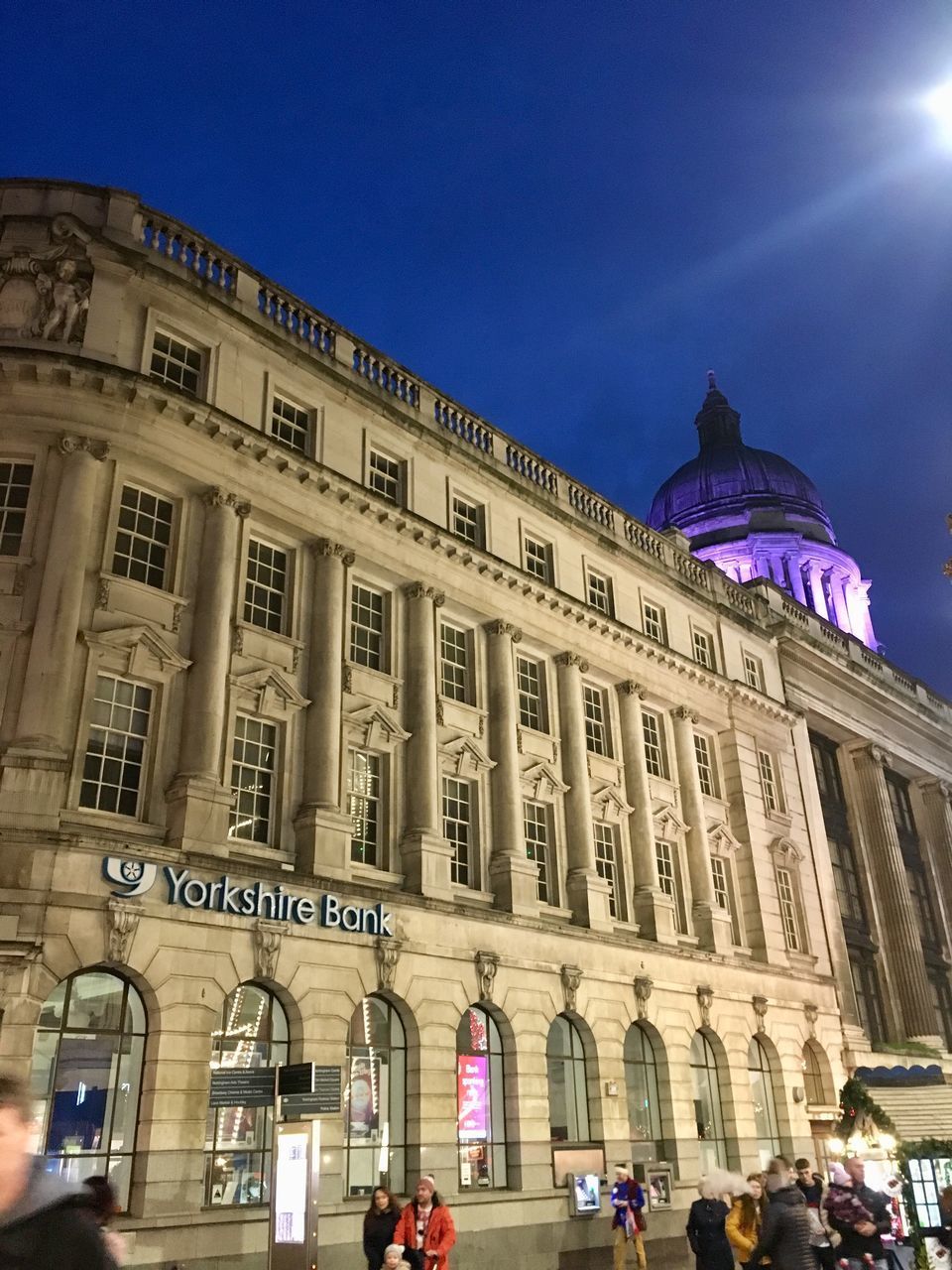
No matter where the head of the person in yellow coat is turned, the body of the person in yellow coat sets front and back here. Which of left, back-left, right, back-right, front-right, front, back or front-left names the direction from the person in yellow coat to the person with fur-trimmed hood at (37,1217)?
front-right

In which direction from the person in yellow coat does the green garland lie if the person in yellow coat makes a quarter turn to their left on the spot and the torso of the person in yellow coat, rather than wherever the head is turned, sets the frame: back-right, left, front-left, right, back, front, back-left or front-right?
front-left

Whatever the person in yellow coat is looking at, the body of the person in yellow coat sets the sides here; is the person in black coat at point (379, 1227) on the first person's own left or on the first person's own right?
on the first person's own right

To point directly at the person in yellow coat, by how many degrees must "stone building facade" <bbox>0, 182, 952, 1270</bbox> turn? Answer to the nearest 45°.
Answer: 0° — it already faces them

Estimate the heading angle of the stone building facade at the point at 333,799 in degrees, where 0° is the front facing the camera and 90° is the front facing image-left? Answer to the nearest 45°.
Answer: approximately 315°

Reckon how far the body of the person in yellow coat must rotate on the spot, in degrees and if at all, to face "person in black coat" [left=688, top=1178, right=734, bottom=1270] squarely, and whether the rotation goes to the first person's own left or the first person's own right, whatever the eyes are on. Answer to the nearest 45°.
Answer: approximately 90° to the first person's own right

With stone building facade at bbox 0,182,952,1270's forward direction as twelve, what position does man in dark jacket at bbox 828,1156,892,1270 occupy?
The man in dark jacket is roughly at 12 o'clock from the stone building facade.

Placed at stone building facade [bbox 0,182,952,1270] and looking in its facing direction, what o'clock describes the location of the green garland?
The green garland is roughly at 9 o'clock from the stone building facade.
